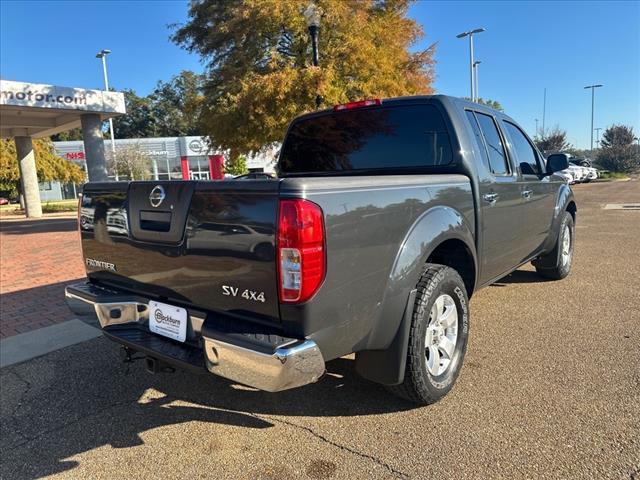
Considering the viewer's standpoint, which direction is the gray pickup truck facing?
facing away from the viewer and to the right of the viewer

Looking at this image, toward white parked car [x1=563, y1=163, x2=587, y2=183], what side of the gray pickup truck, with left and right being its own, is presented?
front

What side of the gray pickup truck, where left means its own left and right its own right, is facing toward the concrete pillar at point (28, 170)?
left

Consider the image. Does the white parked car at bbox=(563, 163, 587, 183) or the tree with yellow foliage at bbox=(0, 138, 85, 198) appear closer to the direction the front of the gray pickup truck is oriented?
the white parked car

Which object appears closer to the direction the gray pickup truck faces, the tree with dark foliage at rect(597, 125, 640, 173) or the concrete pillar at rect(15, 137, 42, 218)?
the tree with dark foliage

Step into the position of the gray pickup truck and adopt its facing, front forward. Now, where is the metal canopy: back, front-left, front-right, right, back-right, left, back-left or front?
left

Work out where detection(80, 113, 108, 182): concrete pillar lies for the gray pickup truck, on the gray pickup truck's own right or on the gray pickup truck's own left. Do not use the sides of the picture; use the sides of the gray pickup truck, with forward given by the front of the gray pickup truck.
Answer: on the gray pickup truck's own left

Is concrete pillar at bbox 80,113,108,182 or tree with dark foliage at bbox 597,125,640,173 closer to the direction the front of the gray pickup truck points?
the tree with dark foliage

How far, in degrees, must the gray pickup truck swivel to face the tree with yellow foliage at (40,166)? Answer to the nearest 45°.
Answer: approximately 90° to its left
